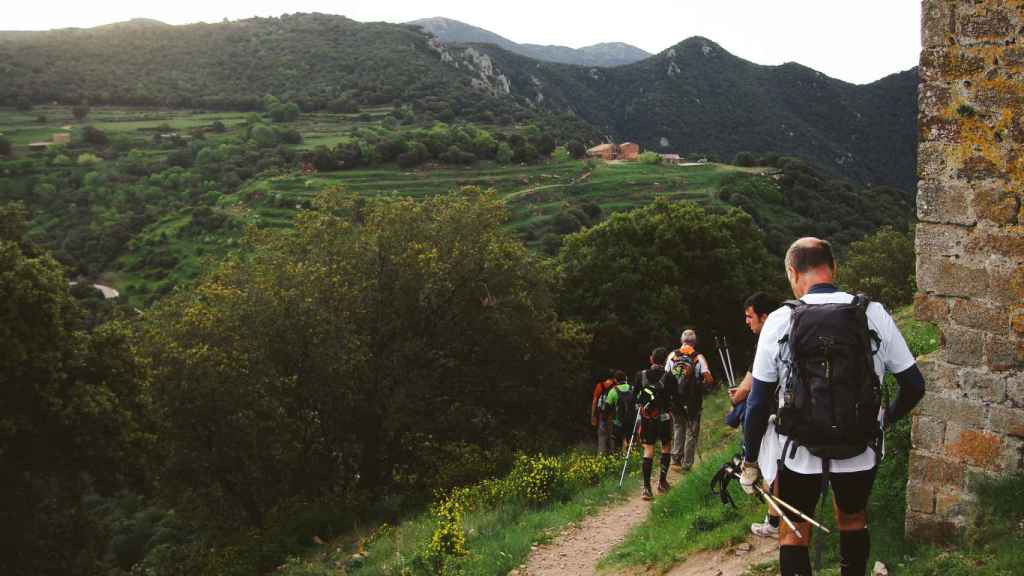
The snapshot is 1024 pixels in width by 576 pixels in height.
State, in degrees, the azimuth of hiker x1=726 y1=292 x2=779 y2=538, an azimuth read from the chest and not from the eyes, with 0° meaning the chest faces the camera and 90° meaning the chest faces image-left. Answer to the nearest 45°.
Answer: approximately 90°

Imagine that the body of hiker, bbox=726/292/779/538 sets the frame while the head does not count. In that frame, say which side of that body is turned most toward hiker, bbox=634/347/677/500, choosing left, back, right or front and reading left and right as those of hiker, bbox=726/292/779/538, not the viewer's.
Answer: right

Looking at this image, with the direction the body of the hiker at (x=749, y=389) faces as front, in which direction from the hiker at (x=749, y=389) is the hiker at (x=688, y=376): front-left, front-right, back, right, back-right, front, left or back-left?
right

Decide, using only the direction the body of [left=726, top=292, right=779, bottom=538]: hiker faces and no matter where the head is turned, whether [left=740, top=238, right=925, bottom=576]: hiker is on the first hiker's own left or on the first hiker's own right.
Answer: on the first hiker's own left

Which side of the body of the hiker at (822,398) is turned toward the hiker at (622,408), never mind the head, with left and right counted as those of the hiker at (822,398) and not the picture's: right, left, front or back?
front

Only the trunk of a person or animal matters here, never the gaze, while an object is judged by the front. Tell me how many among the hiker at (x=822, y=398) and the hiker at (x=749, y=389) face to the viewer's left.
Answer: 1

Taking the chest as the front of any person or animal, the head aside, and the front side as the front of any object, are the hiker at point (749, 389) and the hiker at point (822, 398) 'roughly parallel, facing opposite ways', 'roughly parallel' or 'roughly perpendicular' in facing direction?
roughly perpendicular

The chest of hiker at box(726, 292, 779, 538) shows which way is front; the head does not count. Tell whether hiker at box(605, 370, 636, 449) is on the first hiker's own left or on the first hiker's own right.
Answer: on the first hiker's own right

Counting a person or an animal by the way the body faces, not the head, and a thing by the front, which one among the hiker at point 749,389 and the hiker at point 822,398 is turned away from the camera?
the hiker at point 822,398

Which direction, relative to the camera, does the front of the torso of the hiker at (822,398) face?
away from the camera

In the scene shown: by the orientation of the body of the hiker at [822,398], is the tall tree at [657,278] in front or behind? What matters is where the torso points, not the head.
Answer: in front
